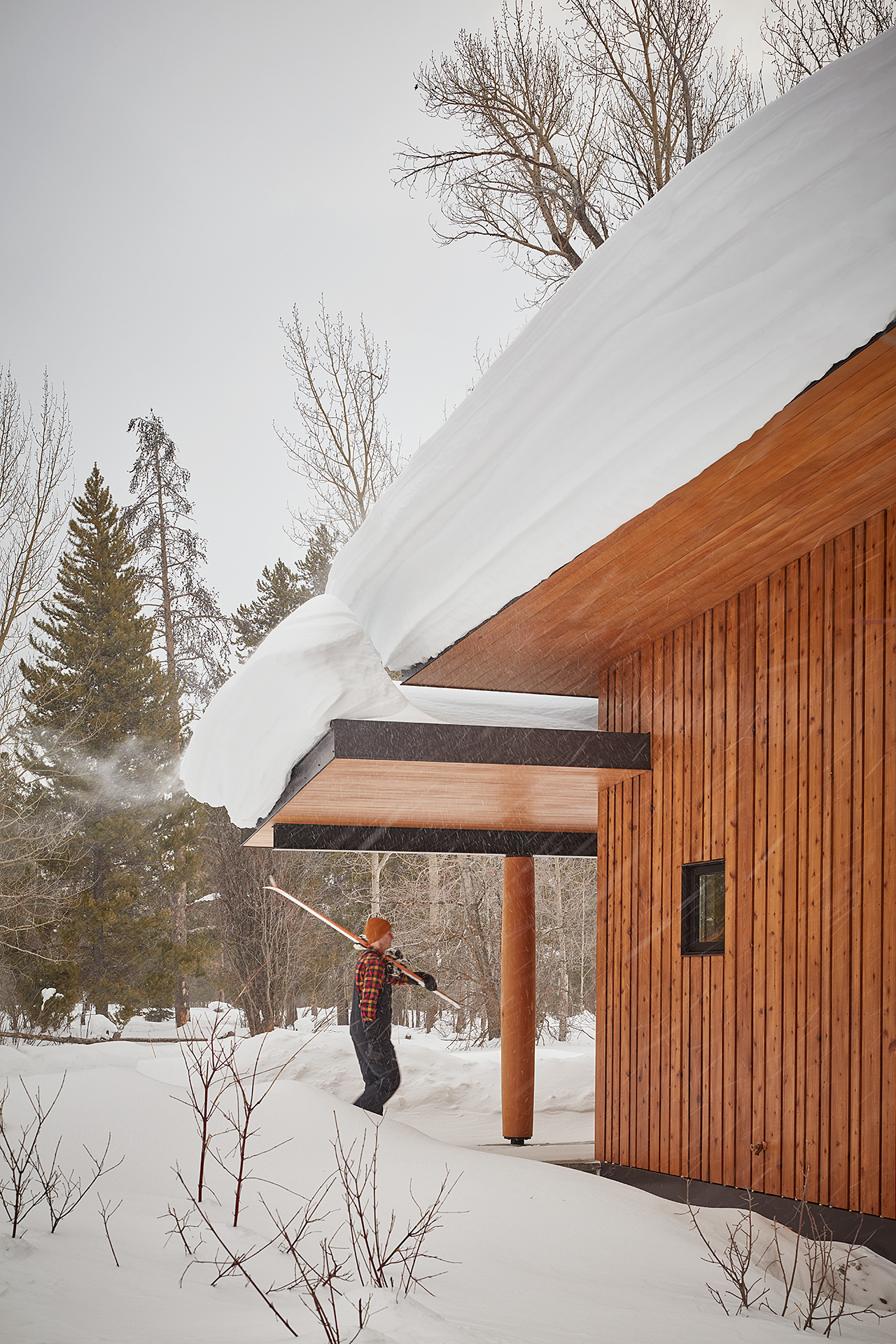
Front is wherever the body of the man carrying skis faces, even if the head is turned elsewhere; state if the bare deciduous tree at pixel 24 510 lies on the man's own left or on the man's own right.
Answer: on the man's own left

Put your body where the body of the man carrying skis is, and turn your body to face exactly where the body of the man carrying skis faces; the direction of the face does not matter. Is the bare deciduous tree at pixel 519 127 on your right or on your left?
on your left

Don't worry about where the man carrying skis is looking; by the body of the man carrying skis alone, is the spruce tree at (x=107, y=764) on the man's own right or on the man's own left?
on the man's own left

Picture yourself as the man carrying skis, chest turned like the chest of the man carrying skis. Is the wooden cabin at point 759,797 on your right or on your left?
on your right

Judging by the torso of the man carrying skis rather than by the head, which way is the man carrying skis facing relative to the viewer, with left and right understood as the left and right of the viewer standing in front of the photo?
facing to the right of the viewer

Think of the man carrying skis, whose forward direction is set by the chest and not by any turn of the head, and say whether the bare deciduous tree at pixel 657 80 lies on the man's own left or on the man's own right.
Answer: on the man's own left
